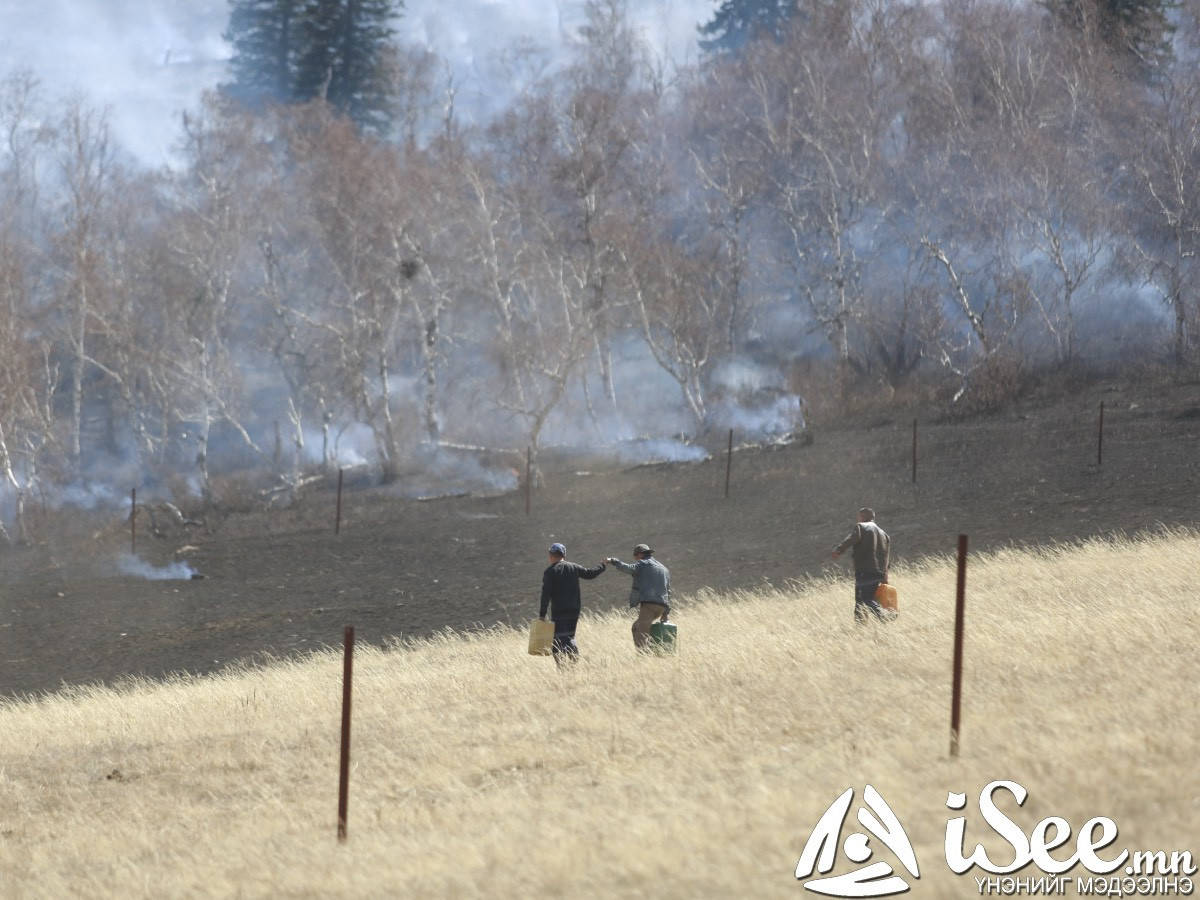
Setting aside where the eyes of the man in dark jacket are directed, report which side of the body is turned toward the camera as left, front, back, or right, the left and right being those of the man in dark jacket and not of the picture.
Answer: back

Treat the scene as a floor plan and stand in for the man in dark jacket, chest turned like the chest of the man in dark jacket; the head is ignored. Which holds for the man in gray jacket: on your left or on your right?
on your right

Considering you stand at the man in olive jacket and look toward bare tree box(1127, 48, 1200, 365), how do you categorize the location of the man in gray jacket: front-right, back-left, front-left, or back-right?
back-left

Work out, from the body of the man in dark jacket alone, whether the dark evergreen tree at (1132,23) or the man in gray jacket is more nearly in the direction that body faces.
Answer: the dark evergreen tree

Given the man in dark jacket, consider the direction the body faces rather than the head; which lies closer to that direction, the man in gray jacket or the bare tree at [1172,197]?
the bare tree

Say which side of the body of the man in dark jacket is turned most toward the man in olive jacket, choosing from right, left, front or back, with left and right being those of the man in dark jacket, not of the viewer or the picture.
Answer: right
